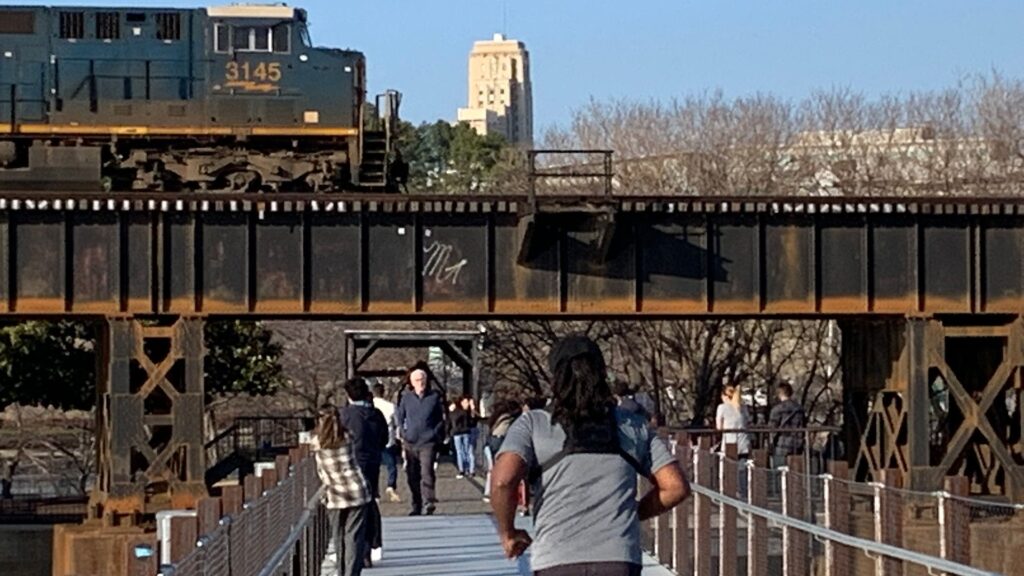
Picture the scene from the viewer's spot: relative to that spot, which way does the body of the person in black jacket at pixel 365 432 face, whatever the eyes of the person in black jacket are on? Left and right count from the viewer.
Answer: facing away from the viewer

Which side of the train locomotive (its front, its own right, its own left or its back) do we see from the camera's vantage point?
right

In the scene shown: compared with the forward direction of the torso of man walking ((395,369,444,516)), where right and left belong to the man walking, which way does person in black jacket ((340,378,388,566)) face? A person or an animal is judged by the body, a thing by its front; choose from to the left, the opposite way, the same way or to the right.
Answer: the opposite way

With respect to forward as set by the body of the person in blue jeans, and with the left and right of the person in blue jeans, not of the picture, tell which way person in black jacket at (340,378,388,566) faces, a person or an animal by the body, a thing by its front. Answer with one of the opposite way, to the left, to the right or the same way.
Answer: the opposite way

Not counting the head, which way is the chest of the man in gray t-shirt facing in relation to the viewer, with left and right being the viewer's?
facing away from the viewer

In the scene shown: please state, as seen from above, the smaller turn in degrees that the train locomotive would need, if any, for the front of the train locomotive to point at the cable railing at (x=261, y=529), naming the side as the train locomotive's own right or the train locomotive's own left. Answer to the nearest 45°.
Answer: approximately 90° to the train locomotive's own right

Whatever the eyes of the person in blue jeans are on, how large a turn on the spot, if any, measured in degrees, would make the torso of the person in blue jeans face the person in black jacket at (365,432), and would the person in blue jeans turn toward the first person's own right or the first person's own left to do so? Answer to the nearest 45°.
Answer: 0° — they already face them

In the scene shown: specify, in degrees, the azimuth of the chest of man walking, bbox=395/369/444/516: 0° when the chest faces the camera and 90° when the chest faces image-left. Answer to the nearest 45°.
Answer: approximately 0°

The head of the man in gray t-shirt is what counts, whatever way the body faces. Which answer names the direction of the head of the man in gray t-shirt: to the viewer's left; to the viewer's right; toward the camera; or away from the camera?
away from the camera

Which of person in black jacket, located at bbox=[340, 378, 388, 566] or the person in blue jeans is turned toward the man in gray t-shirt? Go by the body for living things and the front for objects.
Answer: the person in blue jeans

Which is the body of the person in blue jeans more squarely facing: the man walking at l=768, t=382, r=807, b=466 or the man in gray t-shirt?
the man in gray t-shirt

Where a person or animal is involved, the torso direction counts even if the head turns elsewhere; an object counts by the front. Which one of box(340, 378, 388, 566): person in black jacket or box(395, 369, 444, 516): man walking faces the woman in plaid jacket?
the man walking

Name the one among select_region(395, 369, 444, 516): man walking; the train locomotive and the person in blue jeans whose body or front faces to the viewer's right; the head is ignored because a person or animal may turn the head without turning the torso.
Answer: the train locomotive

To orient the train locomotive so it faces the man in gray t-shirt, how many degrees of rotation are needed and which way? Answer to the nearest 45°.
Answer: approximately 90° to its right

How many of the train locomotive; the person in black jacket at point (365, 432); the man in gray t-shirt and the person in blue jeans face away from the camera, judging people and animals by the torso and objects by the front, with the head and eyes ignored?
2

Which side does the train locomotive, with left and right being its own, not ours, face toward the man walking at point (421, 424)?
right
